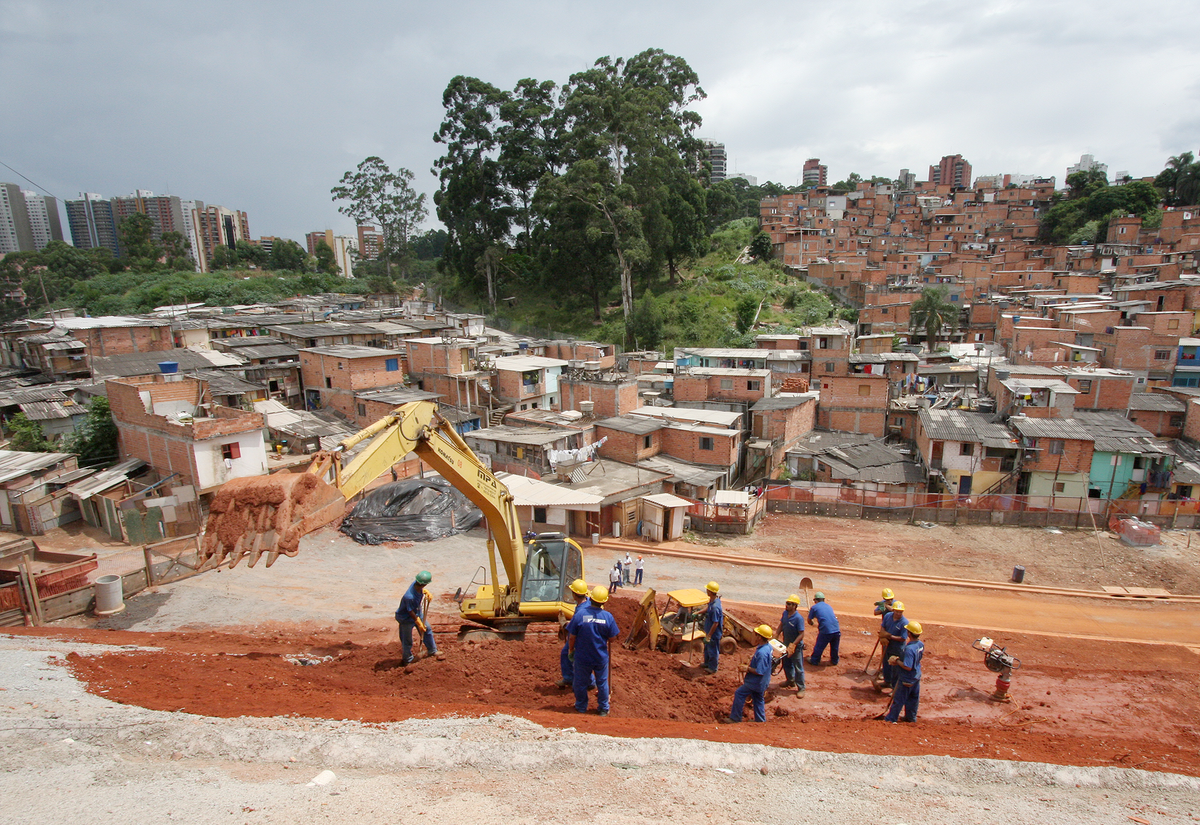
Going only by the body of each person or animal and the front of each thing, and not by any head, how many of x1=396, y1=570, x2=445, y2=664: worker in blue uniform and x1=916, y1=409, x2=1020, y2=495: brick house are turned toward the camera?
1

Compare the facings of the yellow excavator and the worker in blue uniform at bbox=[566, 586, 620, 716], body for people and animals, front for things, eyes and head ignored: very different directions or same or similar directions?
very different directions

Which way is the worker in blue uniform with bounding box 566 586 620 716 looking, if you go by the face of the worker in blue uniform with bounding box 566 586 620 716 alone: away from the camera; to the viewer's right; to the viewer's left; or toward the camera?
away from the camera

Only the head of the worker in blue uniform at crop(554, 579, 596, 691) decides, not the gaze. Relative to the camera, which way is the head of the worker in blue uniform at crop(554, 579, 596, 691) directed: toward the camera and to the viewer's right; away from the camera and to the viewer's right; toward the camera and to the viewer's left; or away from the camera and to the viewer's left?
away from the camera and to the viewer's left

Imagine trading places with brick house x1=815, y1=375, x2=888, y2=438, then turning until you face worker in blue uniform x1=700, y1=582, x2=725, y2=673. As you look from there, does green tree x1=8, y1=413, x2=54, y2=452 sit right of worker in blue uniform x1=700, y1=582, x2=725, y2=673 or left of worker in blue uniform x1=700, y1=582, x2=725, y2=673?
right

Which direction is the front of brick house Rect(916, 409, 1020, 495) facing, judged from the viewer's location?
facing the viewer

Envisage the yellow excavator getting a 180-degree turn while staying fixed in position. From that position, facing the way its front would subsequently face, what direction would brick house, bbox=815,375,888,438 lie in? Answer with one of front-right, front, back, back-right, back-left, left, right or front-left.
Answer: front

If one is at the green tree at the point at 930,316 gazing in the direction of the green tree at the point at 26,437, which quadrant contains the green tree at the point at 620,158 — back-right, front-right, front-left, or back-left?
front-right

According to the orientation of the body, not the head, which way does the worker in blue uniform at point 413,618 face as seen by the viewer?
to the viewer's right

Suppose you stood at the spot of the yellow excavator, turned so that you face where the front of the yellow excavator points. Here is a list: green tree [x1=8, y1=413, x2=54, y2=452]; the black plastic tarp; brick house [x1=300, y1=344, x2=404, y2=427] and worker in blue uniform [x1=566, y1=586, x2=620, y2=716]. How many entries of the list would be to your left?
1

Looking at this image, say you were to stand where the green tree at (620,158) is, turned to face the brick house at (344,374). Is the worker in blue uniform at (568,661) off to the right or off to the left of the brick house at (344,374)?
left

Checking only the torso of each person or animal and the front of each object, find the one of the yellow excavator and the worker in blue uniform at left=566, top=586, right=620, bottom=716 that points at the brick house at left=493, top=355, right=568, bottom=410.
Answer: the worker in blue uniform

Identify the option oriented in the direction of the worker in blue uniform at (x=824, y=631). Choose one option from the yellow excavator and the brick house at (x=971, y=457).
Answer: the brick house

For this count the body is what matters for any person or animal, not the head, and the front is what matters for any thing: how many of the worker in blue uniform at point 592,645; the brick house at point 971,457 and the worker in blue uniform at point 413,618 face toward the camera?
1

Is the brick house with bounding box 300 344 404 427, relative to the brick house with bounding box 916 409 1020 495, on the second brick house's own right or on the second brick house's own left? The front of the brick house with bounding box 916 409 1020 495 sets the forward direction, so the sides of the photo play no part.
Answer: on the second brick house's own right

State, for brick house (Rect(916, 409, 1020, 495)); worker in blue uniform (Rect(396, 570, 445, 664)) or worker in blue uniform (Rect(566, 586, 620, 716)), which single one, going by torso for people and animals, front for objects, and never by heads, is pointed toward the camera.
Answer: the brick house

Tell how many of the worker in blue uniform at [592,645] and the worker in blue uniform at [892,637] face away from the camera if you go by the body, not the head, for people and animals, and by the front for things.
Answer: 1

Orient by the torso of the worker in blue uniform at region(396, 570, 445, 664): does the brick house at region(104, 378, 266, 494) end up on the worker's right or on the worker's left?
on the worker's left

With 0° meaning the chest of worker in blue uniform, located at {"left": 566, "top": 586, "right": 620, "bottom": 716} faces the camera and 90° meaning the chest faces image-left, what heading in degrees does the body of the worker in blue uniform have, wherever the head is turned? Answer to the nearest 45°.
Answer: approximately 180°
